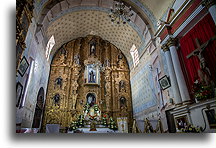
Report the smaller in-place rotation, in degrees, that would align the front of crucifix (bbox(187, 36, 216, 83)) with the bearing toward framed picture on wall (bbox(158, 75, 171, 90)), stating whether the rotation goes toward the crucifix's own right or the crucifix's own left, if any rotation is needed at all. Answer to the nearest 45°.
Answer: approximately 90° to the crucifix's own right

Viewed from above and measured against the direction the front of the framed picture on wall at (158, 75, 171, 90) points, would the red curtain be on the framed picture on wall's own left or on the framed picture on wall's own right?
on the framed picture on wall's own left

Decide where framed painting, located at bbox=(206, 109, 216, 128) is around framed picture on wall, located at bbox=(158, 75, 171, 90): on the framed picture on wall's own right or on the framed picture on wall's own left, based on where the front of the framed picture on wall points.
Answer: on the framed picture on wall's own left

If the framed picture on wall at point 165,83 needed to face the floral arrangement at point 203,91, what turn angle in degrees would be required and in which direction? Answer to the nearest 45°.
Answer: approximately 45° to its left

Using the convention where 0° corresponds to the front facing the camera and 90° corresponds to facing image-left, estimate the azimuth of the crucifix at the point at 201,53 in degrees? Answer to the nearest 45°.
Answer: approximately 45°
